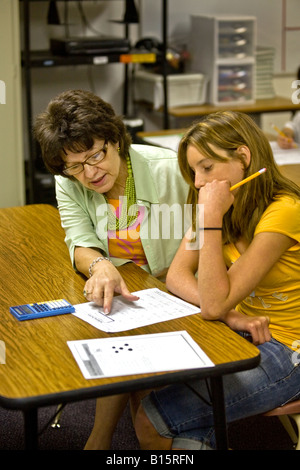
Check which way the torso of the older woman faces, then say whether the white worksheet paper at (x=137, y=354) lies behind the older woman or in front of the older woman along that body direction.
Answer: in front

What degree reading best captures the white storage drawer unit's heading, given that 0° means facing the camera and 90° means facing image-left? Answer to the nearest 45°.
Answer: approximately 315°

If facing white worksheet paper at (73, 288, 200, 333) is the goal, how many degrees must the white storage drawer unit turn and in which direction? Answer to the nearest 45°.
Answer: approximately 45° to its right

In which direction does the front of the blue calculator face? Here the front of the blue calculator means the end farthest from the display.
to the viewer's right

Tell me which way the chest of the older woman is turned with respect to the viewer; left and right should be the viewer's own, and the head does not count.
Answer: facing the viewer

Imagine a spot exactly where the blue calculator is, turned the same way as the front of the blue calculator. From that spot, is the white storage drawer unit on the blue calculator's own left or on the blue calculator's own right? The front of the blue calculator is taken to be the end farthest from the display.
on the blue calculator's own left

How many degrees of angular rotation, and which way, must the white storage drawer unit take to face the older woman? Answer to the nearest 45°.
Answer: approximately 45° to its right

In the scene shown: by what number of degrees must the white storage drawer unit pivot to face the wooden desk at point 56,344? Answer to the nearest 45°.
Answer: approximately 45° to its right

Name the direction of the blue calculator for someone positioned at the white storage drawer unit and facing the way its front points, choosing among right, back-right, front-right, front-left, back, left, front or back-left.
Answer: front-right
